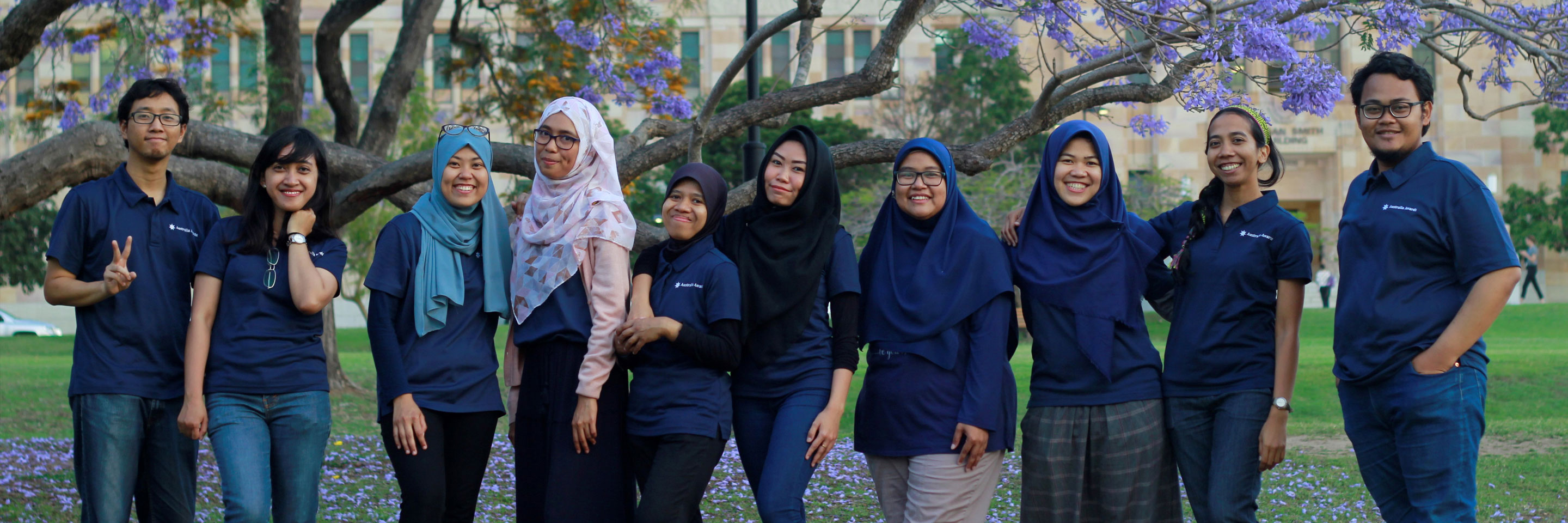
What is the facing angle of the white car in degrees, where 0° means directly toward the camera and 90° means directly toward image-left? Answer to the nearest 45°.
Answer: approximately 270°

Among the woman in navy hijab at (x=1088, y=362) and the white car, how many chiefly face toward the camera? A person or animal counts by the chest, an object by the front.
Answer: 1

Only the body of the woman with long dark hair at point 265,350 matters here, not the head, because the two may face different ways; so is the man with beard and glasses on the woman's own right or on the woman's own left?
on the woman's own left

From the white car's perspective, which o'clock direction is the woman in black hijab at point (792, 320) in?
The woman in black hijab is roughly at 3 o'clock from the white car.

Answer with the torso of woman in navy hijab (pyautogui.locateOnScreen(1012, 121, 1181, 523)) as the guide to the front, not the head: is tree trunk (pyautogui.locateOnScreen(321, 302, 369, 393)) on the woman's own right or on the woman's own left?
on the woman's own right
